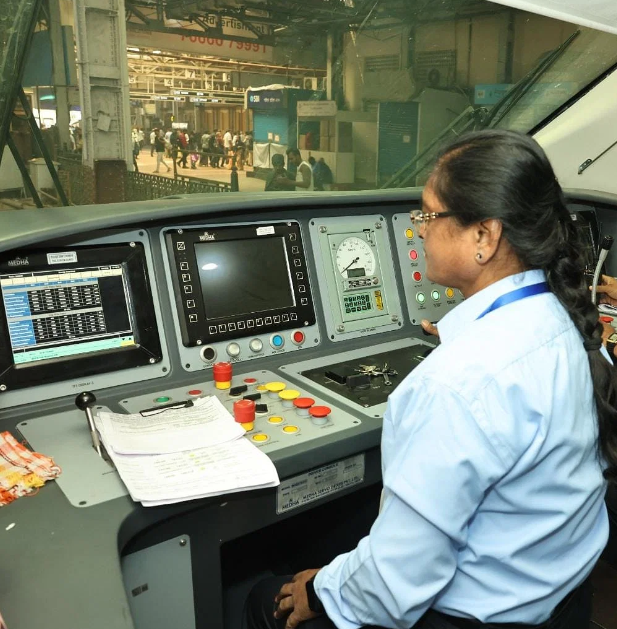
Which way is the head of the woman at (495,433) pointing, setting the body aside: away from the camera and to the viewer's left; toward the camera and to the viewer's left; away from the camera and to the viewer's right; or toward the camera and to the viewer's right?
away from the camera and to the viewer's left

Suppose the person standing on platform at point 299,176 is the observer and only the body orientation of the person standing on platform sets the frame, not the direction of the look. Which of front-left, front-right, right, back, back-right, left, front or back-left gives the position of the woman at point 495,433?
left
